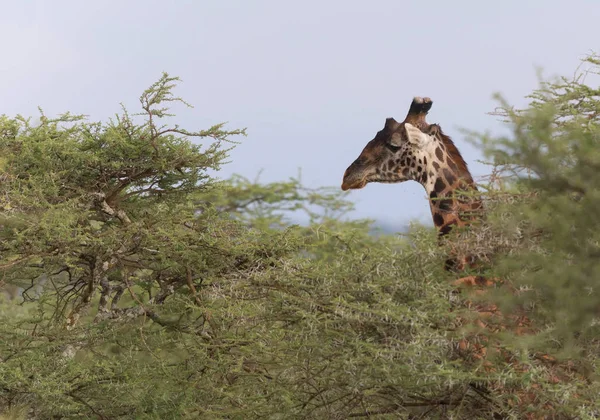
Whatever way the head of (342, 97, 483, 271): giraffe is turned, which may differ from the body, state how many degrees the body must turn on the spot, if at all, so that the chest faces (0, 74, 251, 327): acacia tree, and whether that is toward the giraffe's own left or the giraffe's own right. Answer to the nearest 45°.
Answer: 0° — it already faces it

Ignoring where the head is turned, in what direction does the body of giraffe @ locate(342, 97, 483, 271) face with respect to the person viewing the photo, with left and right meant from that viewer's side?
facing to the left of the viewer
